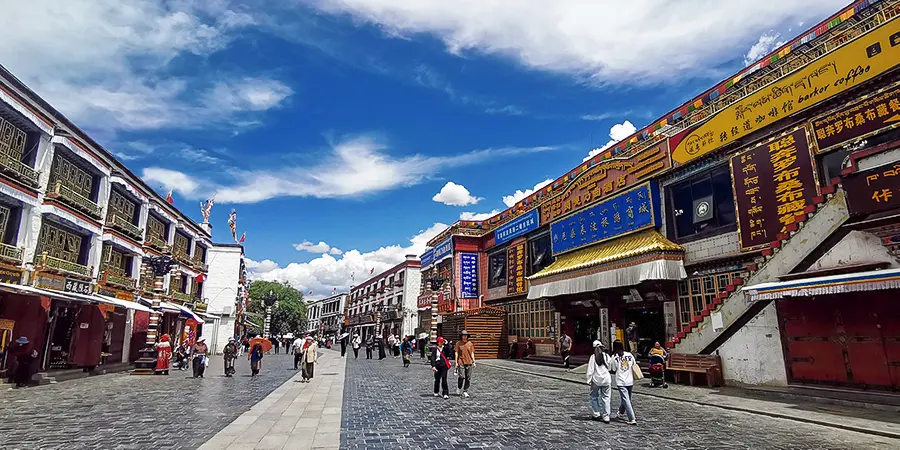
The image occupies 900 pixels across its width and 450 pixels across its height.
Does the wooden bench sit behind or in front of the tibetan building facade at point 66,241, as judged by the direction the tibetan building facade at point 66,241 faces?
in front

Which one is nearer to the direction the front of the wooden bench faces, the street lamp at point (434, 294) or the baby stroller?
the baby stroller

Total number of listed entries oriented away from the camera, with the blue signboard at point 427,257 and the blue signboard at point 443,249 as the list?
0

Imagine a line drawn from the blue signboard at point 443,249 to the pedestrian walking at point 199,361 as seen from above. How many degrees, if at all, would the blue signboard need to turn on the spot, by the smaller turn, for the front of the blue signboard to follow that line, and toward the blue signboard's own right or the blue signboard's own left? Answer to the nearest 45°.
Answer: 0° — it already faces them

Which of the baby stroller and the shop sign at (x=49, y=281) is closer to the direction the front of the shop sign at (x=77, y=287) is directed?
the baby stroller

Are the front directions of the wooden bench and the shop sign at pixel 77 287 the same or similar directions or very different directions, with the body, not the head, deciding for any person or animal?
very different directions

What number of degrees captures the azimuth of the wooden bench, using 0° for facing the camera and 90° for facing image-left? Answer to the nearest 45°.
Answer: approximately 45°

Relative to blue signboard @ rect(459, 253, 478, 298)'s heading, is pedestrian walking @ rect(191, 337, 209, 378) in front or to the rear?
in front

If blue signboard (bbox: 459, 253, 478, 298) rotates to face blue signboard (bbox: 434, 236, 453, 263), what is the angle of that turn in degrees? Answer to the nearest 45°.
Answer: approximately 135° to its right

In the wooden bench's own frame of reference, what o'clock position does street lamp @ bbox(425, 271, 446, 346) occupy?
The street lamp is roughly at 3 o'clock from the wooden bench.
